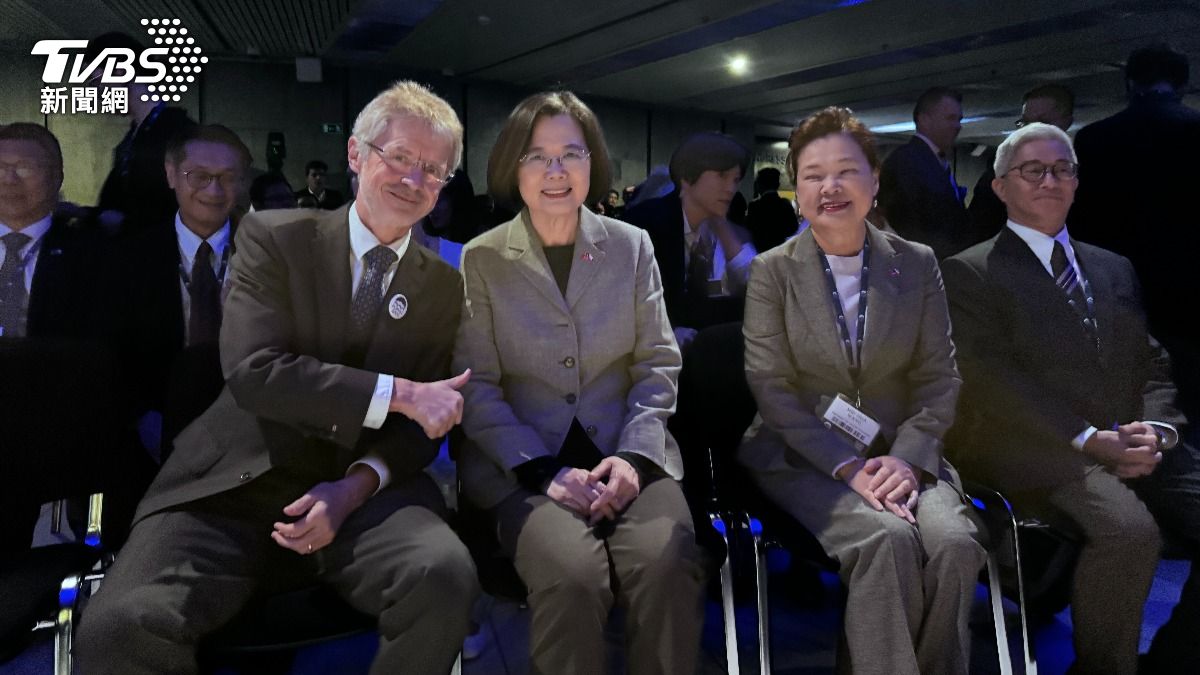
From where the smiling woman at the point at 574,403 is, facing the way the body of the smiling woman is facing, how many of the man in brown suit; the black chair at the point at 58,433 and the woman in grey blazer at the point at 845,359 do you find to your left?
1

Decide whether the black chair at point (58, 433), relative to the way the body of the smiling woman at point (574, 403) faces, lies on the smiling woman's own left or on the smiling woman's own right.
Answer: on the smiling woman's own right

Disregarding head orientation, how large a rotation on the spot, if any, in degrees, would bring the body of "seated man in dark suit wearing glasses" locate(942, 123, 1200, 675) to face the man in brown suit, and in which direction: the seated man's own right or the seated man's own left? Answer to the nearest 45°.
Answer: approximately 90° to the seated man's own right

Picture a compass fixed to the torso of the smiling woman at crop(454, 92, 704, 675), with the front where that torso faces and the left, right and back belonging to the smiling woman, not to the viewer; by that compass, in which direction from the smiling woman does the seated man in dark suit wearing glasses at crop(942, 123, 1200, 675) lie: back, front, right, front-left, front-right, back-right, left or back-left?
left

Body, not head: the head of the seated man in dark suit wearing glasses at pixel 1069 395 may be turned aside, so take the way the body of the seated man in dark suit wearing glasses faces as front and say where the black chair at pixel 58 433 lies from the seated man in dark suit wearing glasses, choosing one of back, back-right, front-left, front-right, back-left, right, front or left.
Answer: right

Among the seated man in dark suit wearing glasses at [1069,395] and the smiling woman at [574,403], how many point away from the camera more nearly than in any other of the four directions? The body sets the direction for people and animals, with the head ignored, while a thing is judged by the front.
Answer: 0

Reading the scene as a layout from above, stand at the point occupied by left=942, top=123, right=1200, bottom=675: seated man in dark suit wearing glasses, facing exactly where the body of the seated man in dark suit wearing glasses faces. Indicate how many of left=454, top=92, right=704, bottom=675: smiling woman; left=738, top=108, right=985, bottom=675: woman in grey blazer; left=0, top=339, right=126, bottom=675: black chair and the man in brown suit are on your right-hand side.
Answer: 4

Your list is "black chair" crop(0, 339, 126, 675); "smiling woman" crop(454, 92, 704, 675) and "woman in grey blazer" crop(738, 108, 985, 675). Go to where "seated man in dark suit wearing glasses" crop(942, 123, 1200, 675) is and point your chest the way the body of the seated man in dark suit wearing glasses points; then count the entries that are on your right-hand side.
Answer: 3

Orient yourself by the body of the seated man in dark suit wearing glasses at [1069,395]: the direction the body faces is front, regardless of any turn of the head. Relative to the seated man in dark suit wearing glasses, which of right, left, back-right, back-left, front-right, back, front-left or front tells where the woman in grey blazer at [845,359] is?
right

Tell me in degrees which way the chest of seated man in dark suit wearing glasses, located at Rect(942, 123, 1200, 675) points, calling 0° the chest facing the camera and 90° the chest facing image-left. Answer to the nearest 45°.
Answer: approximately 315°

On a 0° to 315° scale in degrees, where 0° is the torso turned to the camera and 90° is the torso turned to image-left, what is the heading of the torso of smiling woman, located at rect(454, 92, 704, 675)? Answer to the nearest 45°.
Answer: approximately 0°
